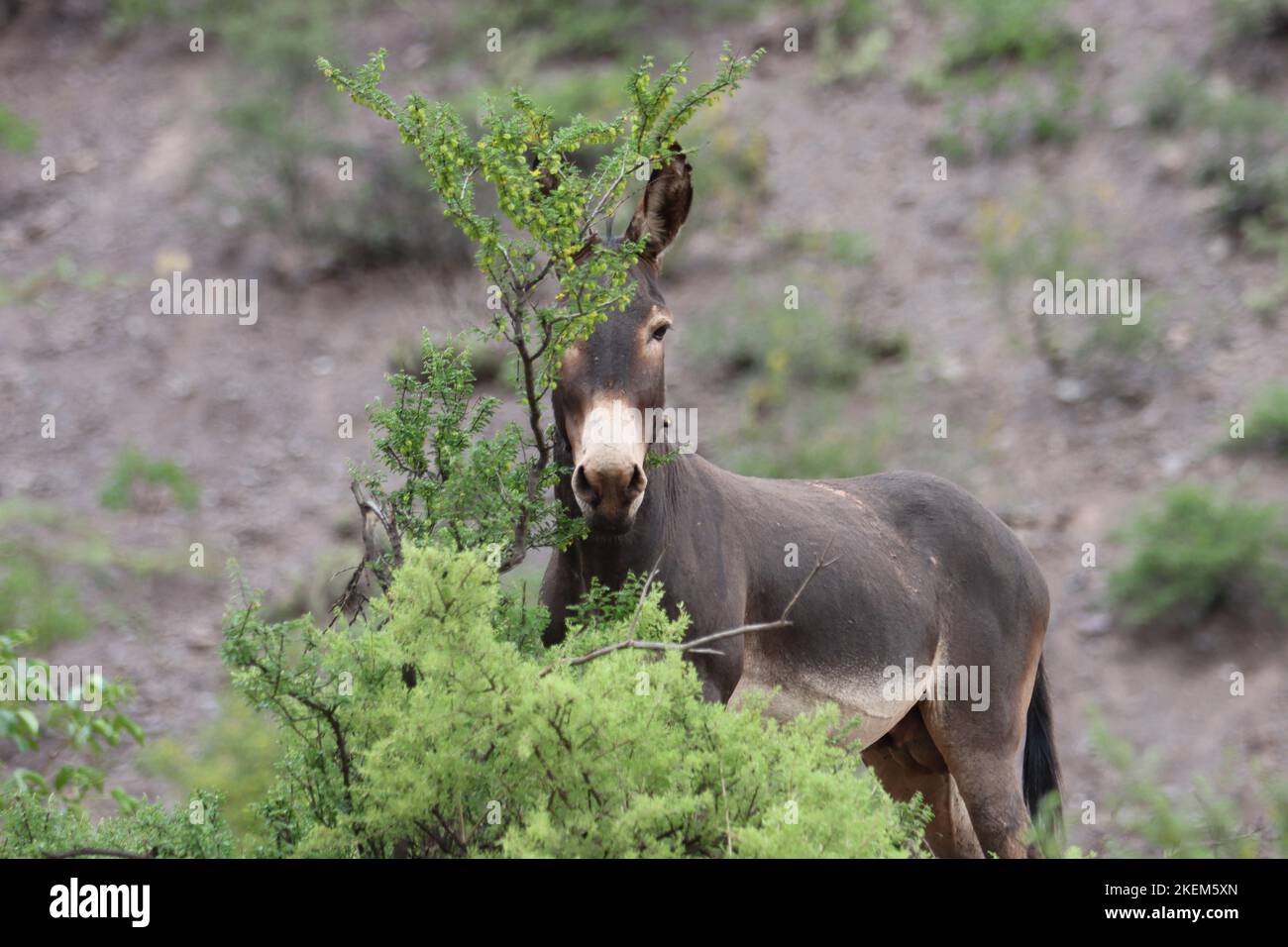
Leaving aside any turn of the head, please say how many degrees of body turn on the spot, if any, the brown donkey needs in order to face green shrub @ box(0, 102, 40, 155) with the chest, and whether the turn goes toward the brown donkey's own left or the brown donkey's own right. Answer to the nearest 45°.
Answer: approximately 90° to the brown donkey's own right

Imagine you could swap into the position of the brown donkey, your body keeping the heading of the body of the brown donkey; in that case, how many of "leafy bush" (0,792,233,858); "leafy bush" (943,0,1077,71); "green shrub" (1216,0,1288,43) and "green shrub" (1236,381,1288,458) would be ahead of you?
1

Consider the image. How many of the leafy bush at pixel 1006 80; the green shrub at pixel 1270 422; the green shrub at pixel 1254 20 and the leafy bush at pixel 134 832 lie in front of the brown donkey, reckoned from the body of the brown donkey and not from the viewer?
1

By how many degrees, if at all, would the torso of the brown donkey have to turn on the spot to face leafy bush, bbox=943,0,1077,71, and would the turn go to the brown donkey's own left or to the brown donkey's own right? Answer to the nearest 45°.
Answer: approximately 135° to the brown donkey's own right

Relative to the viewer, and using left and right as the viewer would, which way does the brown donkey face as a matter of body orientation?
facing the viewer and to the left of the viewer

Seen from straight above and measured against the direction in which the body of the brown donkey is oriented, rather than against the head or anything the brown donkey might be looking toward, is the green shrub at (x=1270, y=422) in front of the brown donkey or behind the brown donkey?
behind

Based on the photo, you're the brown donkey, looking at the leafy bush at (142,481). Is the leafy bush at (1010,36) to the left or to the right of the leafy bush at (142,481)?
right

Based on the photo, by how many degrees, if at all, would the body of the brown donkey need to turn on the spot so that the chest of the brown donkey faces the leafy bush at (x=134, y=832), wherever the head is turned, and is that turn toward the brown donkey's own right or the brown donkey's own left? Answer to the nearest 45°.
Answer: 0° — it already faces it

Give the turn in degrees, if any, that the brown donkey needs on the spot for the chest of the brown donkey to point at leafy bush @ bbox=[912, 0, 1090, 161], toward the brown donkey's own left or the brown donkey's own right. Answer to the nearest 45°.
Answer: approximately 135° to the brown donkey's own right

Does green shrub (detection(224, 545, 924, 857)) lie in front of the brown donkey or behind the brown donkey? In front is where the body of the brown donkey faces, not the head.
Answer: in front

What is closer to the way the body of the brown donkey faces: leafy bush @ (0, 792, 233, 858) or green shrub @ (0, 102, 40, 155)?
the leafy bush

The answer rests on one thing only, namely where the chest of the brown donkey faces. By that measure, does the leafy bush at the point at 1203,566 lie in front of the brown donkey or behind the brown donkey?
behind
